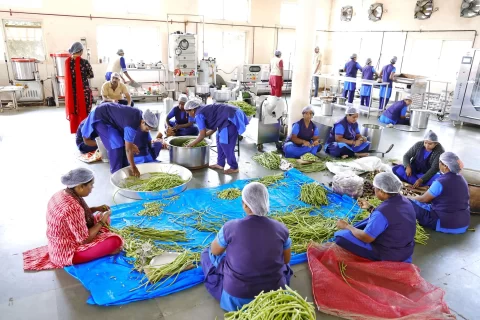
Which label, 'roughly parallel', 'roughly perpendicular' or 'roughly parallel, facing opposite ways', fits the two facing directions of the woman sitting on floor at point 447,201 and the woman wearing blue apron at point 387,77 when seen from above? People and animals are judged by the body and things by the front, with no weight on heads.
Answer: roughly perpendicular

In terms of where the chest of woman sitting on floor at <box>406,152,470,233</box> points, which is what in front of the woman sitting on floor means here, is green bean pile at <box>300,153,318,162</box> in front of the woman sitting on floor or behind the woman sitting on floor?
in front

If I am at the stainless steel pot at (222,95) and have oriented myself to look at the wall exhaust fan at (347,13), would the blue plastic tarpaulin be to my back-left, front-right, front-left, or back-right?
back-right

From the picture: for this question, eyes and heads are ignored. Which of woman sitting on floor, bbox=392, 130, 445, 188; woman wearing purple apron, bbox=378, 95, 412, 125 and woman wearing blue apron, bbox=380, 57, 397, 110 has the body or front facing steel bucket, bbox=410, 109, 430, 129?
woman wearing purple apron, bbox=378, 95, 412, 125

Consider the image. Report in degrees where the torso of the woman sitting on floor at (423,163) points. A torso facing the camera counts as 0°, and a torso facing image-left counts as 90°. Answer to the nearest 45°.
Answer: approximately 45°

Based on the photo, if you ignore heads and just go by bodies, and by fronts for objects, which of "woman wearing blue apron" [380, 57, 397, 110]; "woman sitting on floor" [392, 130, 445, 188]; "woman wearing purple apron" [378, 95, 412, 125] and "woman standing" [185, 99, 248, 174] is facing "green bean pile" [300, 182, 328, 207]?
the woman sitting on floor

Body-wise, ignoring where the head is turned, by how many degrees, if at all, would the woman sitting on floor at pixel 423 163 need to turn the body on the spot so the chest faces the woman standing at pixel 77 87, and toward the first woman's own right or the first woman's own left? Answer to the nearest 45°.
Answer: approximately 45° to the first woman's own right

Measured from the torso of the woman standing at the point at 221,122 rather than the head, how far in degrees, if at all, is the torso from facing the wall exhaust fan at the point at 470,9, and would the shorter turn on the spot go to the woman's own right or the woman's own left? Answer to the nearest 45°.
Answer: approximately 135° to the woman's own right

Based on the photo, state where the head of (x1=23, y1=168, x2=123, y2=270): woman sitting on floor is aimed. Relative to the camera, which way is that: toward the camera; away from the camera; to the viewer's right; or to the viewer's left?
to the viewer's right

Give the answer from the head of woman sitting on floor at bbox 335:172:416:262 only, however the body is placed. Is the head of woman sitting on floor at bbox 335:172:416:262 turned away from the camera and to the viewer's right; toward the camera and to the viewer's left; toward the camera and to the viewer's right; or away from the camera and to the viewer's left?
away from the camera and to the viewer's left

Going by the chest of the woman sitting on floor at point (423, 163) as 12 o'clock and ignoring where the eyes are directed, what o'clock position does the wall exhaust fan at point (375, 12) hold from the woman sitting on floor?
The wall exhaust fan is roughly at 4 o'clock from the woman sitting on floor.

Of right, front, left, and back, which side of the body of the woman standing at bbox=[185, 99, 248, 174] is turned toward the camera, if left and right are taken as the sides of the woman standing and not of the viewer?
left

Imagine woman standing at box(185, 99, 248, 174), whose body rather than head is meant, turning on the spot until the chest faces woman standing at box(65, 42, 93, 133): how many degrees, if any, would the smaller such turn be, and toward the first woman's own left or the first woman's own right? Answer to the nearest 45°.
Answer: approximately 45° to the first woman's own right

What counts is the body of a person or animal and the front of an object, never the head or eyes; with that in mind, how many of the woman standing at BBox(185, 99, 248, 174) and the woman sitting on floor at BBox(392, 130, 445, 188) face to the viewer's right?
0

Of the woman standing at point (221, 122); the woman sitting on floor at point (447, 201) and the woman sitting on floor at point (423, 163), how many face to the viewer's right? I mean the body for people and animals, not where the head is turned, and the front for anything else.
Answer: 0

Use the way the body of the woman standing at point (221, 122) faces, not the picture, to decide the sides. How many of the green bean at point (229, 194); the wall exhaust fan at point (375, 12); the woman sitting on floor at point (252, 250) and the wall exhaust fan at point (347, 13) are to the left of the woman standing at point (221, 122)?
2
